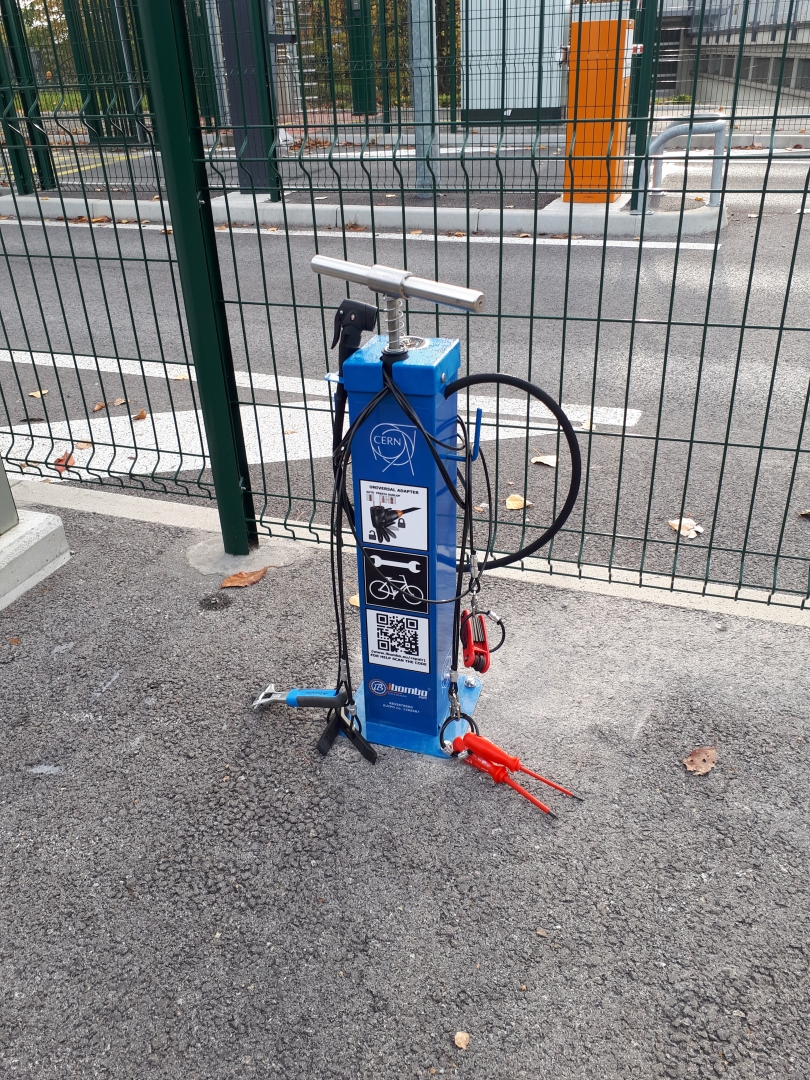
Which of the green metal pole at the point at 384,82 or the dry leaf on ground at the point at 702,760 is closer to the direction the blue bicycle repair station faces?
the dry leaf on ground

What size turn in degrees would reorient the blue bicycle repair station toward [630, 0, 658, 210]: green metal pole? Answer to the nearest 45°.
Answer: approximately 180°

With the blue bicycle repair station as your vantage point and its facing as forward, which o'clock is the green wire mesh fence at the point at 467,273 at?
The green wire mesh fence is roughly at 6 o'clock from the blue bicycle repair station.

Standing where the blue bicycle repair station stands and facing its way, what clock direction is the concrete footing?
The concrete footing is roughly at 4 o'clock from the blue bicycle repair station.

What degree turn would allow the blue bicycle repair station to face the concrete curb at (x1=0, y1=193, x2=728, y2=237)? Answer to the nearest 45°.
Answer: approximately 180°

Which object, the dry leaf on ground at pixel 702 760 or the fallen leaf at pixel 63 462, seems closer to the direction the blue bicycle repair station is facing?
the dry leaf on ground

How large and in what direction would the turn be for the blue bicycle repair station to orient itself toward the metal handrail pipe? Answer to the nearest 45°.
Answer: approximately 135° to its left

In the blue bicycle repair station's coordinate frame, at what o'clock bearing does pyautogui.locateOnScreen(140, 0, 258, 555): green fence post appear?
The green fence post is roughly at 5 o'clock from the blue bicycle repair station.

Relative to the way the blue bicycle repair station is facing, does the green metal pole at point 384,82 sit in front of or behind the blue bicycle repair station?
behind

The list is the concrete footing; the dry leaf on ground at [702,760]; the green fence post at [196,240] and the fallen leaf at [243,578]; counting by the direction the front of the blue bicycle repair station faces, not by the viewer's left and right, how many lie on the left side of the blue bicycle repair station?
1

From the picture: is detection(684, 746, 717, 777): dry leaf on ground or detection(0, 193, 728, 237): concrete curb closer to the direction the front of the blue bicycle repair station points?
the dry leaf on ground

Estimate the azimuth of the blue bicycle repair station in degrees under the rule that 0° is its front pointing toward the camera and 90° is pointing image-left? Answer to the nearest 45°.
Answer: approximately 0°

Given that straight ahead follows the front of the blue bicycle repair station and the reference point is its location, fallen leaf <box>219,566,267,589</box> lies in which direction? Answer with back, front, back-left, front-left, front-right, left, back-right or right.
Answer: back-right
